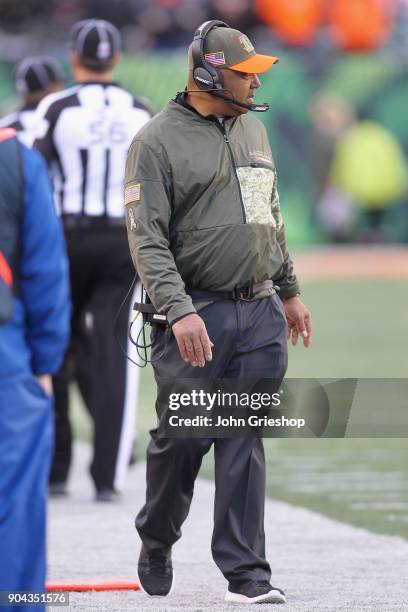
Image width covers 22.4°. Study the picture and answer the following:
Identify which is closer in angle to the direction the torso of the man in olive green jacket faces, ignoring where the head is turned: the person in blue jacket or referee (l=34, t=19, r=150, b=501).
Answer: the person in blue jacket

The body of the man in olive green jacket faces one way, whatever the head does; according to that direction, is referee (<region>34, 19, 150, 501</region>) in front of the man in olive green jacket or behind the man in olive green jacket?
behind

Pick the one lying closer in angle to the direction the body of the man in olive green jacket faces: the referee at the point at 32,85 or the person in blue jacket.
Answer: the person in blue jacket

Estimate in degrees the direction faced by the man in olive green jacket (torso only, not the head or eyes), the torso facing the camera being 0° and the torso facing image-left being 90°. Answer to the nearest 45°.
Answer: approximately 315°

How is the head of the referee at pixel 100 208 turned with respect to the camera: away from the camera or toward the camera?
away from the camera

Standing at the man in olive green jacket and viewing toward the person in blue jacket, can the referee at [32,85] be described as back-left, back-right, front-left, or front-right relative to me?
back-right

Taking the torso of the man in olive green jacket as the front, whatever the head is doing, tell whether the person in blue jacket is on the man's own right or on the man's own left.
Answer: on the man's own right

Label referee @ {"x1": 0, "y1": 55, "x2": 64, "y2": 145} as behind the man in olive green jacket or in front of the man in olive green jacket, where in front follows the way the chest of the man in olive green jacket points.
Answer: behind

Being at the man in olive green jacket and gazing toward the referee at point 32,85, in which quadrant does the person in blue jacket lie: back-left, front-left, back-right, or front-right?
back-left

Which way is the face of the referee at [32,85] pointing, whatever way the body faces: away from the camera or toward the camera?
away from the camera
